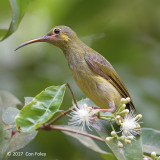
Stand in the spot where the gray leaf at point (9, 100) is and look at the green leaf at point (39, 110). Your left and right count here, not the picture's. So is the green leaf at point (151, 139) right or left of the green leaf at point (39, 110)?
left

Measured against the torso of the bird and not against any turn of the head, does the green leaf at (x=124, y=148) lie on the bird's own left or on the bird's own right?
on the bird's own left

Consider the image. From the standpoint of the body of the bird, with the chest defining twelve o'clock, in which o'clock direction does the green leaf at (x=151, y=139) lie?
The green leaf is roughly at 7 o'clock from the bird.

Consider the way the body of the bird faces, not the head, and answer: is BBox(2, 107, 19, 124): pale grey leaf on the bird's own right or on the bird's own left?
on the bird's own left

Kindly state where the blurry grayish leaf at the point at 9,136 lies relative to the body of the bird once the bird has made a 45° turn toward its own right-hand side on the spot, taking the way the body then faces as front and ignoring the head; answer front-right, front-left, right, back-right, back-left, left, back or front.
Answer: left

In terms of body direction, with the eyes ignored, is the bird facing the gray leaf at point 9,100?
yes

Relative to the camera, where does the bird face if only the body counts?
to the viewer's left

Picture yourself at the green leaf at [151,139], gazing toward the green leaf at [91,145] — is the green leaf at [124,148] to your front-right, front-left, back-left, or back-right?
front-left
